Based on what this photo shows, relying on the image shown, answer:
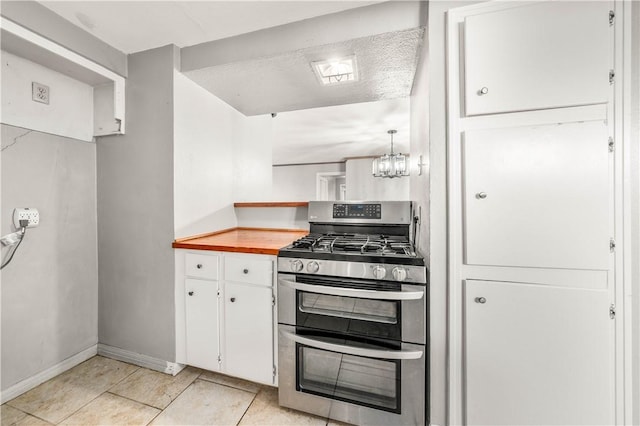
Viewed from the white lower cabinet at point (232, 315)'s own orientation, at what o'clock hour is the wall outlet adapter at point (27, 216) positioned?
The wall outlet adapter is roughly at 2 o'clock from the white lower cabinet.

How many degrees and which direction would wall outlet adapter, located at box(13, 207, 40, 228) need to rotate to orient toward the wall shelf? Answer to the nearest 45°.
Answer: approximately 45° to its left

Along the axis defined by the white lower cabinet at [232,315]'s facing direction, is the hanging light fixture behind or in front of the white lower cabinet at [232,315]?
behind

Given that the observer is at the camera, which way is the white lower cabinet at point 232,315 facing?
facing the viewer and to the left of the viewer

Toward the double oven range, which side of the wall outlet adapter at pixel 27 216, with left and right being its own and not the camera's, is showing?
front

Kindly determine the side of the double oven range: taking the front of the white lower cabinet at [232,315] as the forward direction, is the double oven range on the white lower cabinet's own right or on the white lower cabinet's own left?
on the white lower cabinet's own left

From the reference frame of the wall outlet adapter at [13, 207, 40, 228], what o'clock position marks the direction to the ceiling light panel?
The ceiling light panel is roughly at 12 o'clock from the wall outlet adapter.

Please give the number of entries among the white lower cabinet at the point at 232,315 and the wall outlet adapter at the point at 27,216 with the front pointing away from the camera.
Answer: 0

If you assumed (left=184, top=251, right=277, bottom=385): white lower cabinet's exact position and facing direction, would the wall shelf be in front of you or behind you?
behind

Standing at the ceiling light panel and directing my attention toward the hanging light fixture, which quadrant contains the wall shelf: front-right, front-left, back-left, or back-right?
front-left

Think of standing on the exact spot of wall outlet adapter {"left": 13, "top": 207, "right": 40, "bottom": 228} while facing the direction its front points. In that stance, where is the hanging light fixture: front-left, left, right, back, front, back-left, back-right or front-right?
front-left

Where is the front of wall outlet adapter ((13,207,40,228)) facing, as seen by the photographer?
facing the viewer and to the right of the viewer
